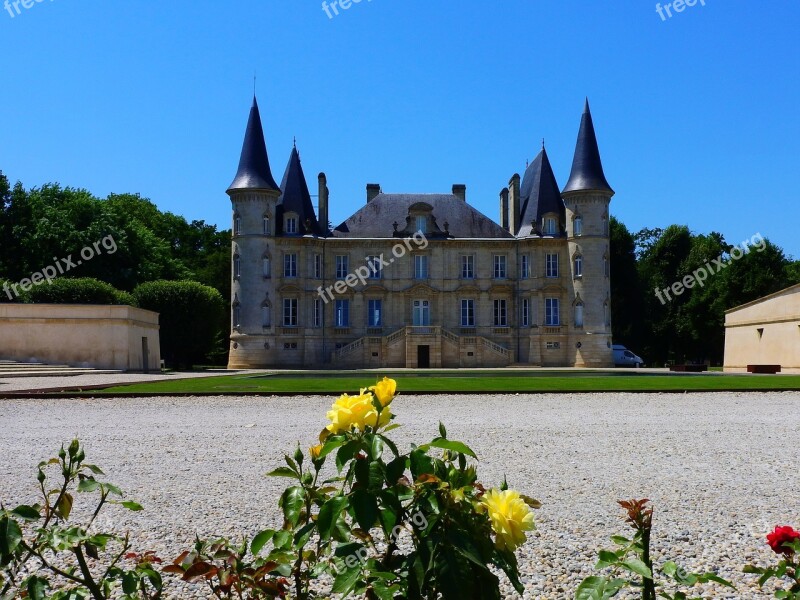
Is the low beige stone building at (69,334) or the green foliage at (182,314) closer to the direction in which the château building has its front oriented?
the low beige stone building

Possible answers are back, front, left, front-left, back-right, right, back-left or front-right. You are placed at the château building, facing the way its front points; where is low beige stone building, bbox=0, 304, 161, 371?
front-right

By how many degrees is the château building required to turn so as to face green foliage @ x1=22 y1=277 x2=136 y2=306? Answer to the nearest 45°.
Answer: approximately 45° to its right

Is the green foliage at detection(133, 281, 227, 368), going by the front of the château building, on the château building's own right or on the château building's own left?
on the château building's own right

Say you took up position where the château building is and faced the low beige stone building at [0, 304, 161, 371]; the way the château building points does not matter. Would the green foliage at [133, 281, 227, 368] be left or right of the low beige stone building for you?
right

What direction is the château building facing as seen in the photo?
toward the camera
